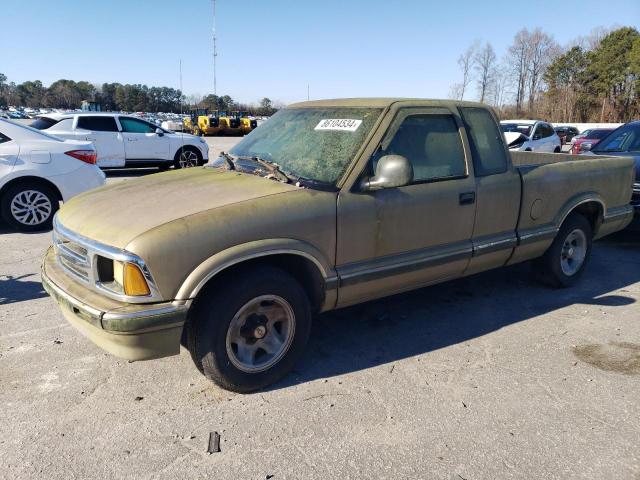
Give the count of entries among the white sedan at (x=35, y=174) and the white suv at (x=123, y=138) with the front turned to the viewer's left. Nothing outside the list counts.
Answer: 1

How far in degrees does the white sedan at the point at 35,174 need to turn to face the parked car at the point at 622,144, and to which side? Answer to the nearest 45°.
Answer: approximately 180°

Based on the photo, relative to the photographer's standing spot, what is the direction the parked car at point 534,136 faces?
facing the viewer and to the left of the viewer

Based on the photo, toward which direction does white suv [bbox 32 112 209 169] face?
to the viewer's right

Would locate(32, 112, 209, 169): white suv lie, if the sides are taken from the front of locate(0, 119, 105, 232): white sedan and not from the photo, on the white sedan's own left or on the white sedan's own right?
on the white sedan's own right

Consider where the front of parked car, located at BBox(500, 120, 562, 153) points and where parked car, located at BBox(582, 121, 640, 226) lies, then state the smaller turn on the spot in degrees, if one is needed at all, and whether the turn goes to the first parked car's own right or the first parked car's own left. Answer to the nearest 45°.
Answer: approximately 45° to the first parked car's own left

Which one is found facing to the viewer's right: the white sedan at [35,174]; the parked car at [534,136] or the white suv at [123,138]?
the white suv at [123,138]

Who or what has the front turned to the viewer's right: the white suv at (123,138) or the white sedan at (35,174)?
the white suv at (123,138)

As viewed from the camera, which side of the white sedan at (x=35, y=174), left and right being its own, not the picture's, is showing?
left

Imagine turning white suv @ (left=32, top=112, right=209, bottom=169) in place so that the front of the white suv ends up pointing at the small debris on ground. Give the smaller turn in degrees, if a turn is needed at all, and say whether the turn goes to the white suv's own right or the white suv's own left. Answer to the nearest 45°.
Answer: approximately 90° to the white suv's own right

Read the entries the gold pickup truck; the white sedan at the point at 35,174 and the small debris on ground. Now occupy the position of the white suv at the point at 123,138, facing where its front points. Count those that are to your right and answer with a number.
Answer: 3
